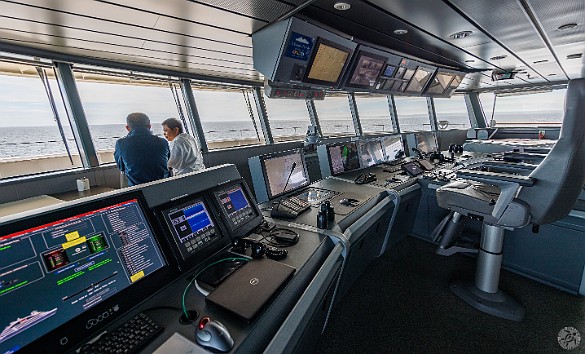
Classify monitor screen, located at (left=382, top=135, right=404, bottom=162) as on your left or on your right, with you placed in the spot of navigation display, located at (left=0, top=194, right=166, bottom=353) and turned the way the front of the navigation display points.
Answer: on your left

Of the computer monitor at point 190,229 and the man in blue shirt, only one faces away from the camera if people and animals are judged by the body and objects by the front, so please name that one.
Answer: the man in blue shirt

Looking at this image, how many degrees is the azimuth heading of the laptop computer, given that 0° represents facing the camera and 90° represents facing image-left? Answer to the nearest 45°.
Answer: approximately 315°

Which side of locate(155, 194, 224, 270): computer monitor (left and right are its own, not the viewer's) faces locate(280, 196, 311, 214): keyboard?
left

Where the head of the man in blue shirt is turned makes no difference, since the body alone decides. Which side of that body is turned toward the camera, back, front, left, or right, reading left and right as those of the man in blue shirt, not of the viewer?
back

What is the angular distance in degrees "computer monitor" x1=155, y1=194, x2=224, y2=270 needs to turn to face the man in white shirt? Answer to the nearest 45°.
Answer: approximately 135° to its left

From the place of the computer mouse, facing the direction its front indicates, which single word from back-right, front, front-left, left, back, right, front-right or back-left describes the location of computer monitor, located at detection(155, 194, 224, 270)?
front-right

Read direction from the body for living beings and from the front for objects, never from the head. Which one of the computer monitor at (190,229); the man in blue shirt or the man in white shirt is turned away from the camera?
the man in blue shirt

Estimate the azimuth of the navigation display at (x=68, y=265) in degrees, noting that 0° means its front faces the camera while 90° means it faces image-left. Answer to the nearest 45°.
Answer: approximately 315°

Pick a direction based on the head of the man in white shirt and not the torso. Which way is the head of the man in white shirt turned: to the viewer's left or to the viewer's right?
to the viewer's left

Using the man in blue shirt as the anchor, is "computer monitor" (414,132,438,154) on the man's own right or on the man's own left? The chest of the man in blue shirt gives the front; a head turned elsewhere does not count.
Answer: on the man's own right

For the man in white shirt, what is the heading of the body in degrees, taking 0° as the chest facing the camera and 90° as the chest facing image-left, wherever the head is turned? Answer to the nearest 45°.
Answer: approximately 90°
